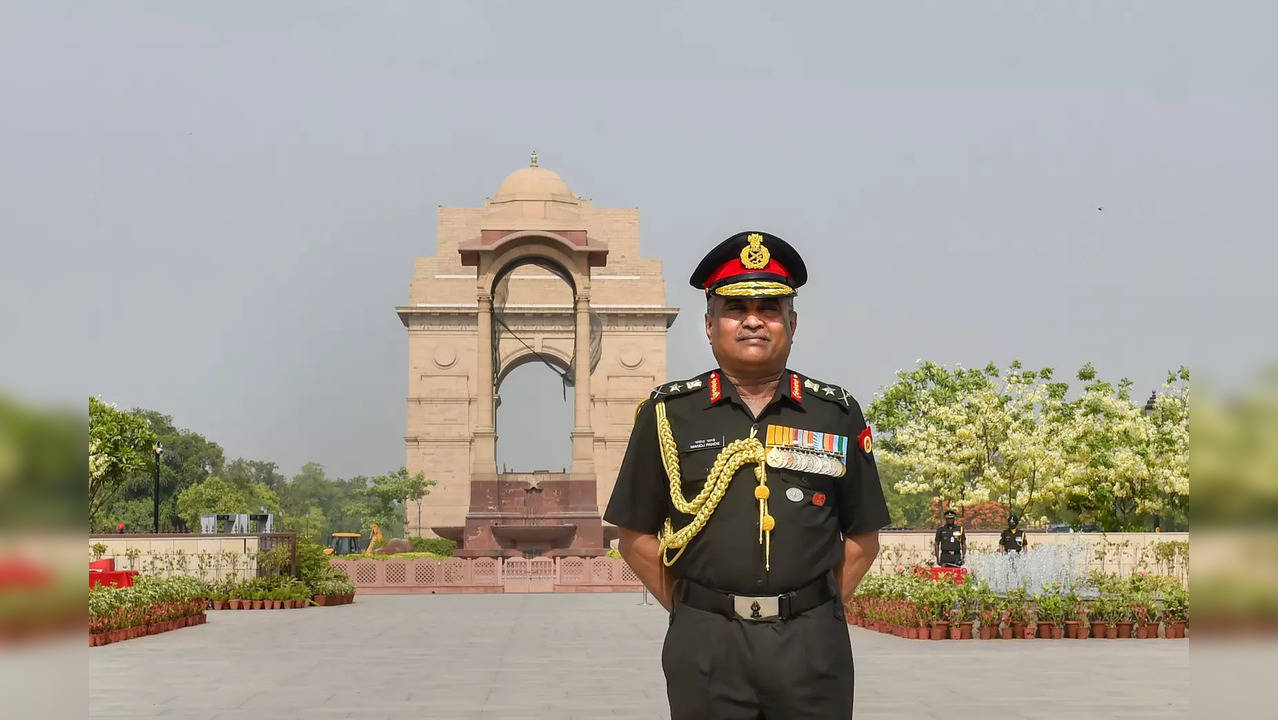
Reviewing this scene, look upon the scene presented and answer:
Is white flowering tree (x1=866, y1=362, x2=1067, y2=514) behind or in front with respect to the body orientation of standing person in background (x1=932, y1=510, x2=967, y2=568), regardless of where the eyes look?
behind

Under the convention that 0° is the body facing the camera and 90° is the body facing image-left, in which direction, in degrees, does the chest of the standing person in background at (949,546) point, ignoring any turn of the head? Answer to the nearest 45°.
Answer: approximately 0°

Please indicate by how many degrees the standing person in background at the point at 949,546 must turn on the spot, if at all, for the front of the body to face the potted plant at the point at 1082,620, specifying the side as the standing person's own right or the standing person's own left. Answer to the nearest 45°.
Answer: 0° — they already face it

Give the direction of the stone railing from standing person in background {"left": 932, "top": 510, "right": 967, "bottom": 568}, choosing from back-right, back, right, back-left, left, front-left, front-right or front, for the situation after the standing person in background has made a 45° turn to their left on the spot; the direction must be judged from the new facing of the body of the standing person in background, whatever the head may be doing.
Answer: back
